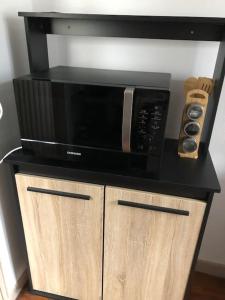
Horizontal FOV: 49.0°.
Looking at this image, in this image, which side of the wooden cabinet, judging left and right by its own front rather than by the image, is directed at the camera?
front

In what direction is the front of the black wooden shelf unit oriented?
toward the camera

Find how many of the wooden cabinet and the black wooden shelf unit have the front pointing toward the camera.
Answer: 2
